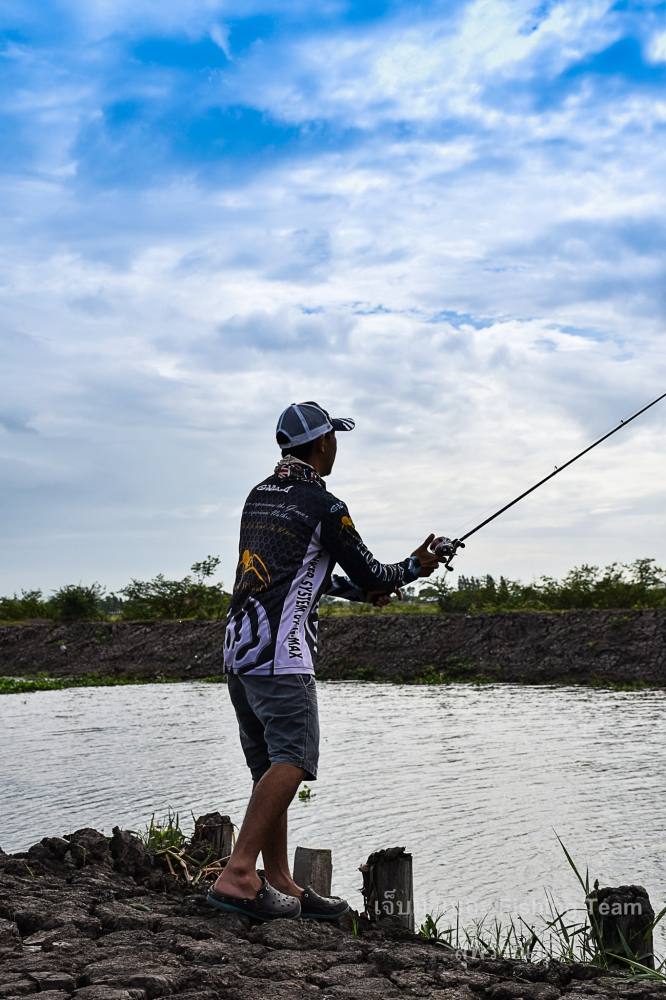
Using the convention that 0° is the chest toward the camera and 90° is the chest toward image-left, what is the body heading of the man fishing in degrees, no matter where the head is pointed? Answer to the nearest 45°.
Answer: approximately 225°

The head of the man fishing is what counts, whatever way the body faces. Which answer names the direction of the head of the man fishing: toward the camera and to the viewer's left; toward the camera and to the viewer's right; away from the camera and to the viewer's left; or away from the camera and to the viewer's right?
away from the camera and to the viewer's right

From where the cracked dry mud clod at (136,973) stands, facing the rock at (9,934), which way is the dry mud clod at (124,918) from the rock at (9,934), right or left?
right

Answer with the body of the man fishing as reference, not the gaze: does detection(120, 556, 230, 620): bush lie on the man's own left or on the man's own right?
on the man's own left

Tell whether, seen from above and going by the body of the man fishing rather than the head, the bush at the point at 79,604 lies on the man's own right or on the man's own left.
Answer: on the man's own left

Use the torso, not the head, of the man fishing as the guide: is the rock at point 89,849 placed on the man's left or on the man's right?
on the man's left
